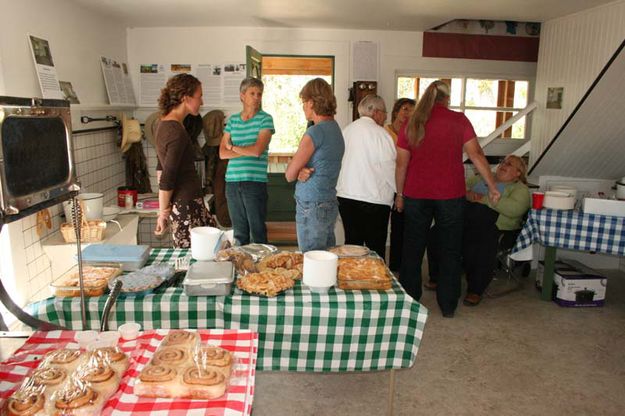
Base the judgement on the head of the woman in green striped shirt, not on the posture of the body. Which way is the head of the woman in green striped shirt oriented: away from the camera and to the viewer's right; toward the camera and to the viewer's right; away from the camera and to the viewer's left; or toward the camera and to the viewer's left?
toward the camera and to the viewer's right

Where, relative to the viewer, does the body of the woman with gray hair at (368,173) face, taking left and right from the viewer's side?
facing away from the viewer and to the right of the viewer

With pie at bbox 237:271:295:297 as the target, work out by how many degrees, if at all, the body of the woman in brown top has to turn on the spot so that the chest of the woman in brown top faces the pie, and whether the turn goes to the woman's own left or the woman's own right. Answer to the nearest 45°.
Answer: approximately 90° to the woman's own right

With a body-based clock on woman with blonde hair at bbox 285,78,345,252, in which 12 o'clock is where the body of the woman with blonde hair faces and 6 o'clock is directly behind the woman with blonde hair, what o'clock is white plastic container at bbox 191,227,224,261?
The white plastic container is roughly at 9 o'clock from the woman with blonde hair.

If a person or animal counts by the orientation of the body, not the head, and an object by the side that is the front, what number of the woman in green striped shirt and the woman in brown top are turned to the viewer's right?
1

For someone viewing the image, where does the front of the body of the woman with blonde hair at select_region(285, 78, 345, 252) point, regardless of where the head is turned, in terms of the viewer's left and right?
facing away from the viewer and to the left of the viewer

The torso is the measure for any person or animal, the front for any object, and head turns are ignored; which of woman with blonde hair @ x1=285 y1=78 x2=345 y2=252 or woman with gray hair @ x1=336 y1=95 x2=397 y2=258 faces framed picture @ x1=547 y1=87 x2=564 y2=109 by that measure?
the woman with gray hair

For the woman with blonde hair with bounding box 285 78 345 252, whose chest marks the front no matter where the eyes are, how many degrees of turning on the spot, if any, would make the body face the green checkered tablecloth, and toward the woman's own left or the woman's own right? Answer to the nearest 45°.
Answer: approximately 135° to the woman's own left

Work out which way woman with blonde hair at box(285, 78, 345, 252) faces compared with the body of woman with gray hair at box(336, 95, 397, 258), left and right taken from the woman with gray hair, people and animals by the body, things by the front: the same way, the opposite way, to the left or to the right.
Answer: to the left

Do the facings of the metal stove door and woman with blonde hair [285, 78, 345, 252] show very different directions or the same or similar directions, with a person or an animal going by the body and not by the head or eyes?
very different directions

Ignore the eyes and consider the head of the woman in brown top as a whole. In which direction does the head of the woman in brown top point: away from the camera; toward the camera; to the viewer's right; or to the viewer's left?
to the viewer's right

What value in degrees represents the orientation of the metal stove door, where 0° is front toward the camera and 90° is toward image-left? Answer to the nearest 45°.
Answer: approximately 315°

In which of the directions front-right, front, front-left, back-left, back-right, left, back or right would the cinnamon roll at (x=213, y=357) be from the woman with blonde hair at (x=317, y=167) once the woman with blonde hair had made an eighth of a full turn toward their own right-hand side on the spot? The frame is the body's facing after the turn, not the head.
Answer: back

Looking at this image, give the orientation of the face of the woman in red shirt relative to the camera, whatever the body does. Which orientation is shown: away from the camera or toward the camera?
away from the camera

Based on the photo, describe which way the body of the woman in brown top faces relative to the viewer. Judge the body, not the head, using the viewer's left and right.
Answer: facing to the right of the viewer
